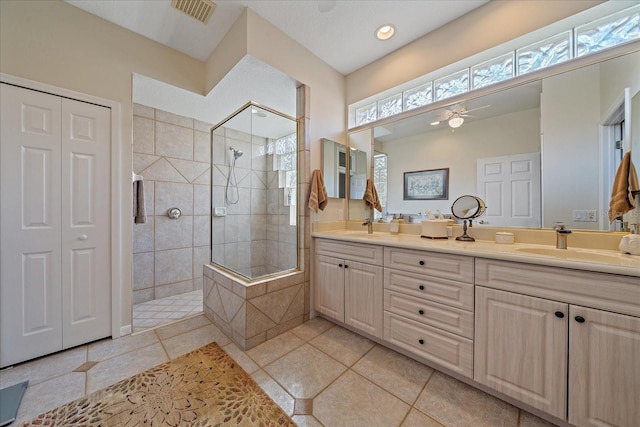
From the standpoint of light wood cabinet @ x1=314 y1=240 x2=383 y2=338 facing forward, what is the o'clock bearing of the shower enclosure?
The shower enclosure is roughly at 2 o'clock from the light wood cabinet.

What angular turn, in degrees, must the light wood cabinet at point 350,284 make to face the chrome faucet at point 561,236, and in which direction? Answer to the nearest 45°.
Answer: approximately 135° to its left

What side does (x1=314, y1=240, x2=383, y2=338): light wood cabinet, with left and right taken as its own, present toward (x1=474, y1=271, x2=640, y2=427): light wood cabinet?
left

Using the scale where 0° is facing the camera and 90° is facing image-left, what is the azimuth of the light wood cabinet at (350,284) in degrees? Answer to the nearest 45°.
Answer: approximately 45°
